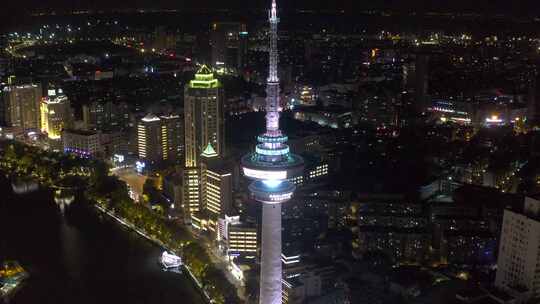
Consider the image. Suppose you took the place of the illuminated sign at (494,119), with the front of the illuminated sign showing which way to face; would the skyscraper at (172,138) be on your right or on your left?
on your right

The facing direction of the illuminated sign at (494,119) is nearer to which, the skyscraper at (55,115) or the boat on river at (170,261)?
the boat on river

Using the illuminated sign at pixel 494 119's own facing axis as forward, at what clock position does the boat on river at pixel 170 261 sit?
The boat on river is roughly at 1 o'clock from the illuminated sign.

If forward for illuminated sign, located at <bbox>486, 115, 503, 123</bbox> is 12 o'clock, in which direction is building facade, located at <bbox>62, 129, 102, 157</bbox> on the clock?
The building facade is roughly at 2 o'clock from the illuminated sign.

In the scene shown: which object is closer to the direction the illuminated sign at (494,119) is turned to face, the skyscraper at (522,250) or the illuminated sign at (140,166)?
the skyscraper

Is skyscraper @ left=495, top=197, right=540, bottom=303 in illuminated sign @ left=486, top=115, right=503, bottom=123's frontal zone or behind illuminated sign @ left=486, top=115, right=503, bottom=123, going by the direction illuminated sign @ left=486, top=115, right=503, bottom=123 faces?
frontal zone

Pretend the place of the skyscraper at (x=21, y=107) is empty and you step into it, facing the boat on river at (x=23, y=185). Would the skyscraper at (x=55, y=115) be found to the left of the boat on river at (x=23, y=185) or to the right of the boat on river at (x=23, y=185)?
left

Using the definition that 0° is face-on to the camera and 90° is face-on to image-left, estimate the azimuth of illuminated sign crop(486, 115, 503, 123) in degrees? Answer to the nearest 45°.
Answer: approximately 0°

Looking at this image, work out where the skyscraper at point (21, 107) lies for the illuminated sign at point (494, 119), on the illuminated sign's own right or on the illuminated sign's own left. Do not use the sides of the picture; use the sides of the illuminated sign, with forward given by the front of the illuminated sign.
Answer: on the illuminated sign's own right

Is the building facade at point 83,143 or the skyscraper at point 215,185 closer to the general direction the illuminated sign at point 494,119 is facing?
the skyscraper

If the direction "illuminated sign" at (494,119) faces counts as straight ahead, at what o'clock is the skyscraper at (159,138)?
The skyscraper is roughly at 2 o'clock from the illuminated sign.

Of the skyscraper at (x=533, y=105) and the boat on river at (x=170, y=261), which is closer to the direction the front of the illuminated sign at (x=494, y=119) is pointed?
the boat on river

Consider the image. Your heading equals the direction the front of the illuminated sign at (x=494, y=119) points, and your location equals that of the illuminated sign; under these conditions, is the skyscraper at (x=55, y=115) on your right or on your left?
on your right
